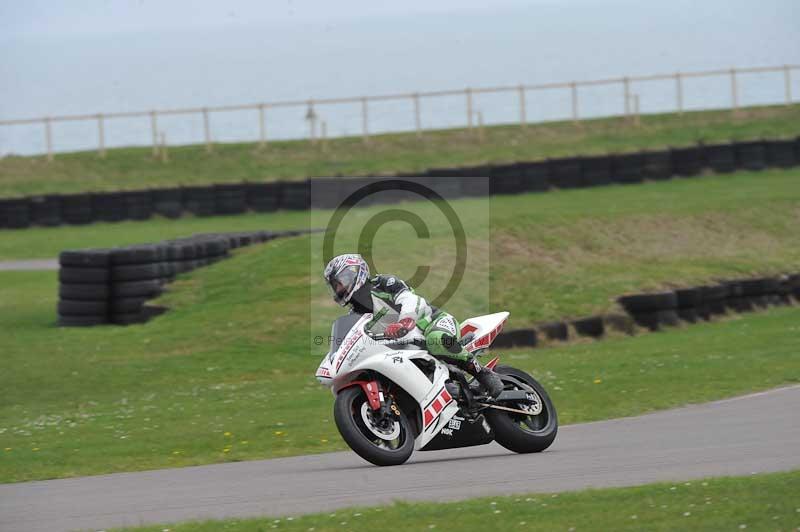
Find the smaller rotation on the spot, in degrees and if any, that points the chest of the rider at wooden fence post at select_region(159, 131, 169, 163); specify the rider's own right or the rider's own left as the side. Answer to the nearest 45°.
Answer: approximately 135° to the rider's own right

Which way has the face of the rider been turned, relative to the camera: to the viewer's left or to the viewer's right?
to the viewer's left

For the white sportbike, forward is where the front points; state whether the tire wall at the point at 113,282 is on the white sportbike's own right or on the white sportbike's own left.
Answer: on the white sportbike's own right

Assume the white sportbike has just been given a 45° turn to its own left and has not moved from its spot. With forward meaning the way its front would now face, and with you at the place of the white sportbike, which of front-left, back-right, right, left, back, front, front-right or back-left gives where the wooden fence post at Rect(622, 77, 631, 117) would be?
back

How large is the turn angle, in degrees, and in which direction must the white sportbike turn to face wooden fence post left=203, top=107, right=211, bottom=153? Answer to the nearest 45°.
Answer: approximately 135° to its right

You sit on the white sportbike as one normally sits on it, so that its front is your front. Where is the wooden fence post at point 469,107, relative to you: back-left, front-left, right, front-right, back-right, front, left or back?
back-right

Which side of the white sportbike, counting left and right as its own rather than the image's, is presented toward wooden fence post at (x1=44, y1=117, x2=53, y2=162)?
right

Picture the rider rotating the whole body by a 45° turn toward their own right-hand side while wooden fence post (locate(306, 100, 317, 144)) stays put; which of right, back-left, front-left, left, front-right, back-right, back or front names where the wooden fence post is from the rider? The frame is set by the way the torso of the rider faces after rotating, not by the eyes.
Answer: right

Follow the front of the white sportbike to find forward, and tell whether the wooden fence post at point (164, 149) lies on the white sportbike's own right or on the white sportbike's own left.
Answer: on the white sportbike's own right

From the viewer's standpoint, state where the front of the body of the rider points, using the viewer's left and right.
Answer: facing the viewer and to the left of the viewer
